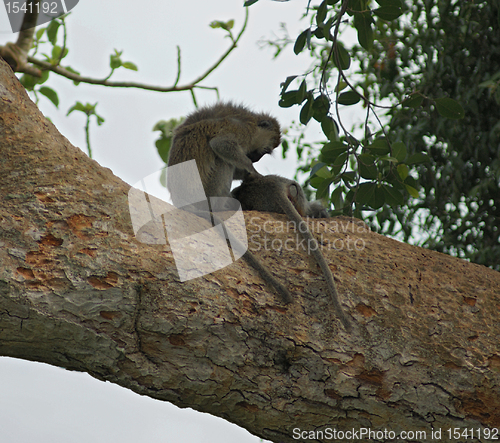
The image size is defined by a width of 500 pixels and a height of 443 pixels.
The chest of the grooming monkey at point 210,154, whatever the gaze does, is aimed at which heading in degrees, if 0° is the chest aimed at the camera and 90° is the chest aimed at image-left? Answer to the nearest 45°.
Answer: approximately 270°
